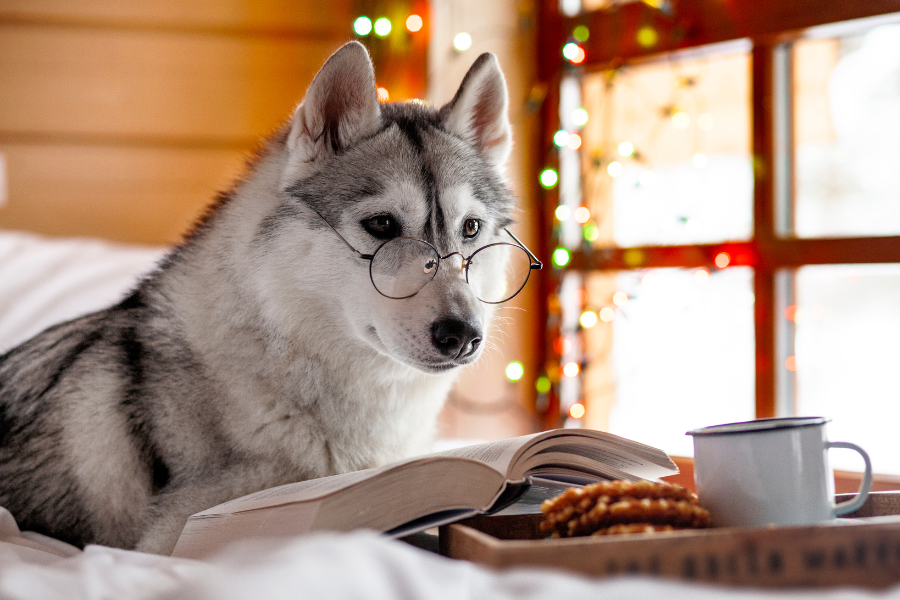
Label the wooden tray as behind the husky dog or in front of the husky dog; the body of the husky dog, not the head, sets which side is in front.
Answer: in front

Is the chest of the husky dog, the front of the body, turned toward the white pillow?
no

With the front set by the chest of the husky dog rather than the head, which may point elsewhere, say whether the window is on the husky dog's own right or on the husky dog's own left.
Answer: on the husky dog's own left

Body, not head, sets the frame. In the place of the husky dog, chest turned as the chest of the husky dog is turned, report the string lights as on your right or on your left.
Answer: on your left

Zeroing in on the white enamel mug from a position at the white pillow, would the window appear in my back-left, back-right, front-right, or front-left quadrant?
front-left

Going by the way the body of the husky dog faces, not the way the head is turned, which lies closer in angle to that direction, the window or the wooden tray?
the wooden tray

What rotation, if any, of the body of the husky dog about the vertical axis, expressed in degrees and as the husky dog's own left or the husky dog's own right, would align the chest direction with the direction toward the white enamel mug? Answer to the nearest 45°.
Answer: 0° — it already faces it
